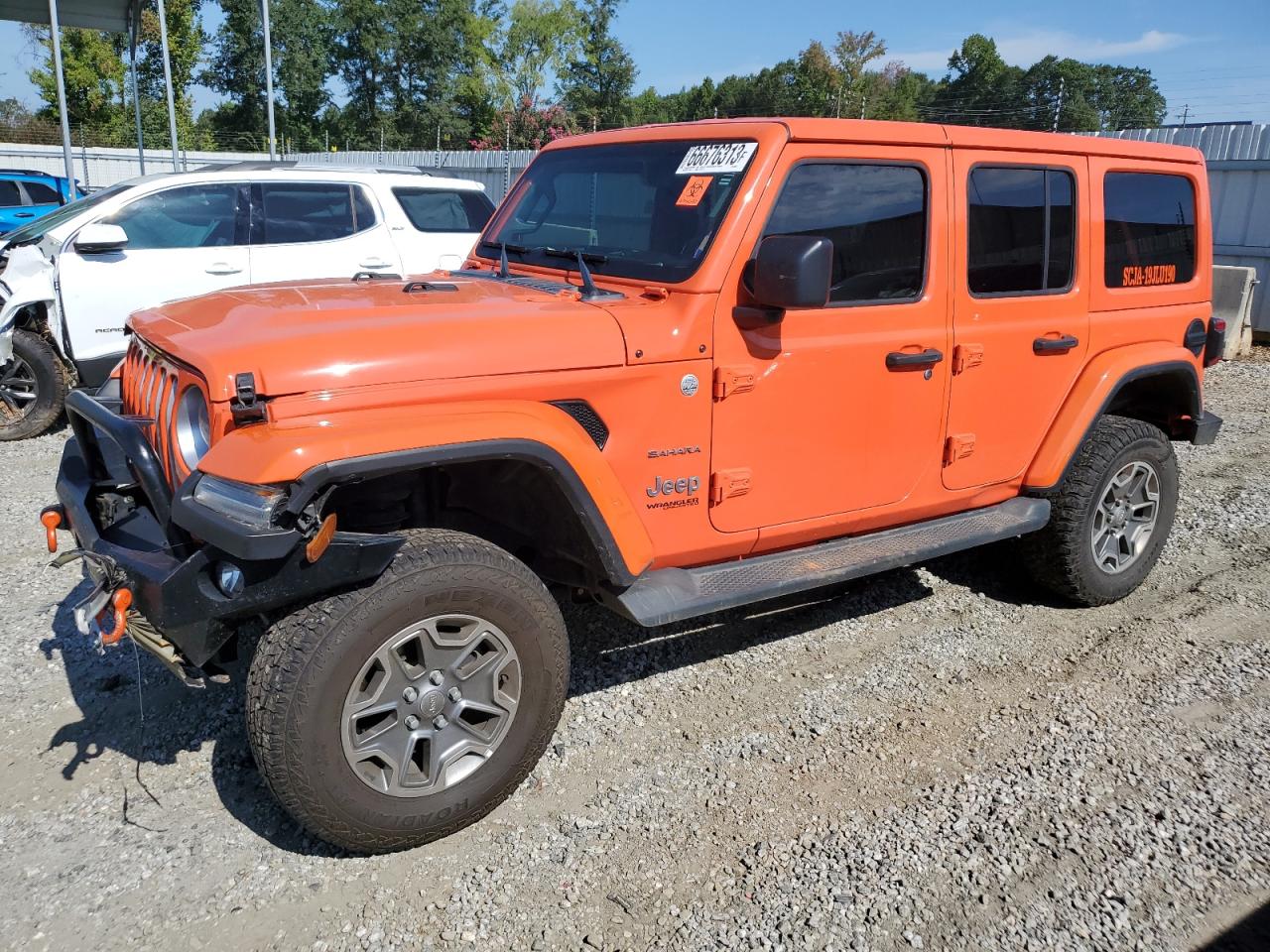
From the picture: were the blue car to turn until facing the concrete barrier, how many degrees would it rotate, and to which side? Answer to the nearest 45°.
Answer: approximately 135° to its left

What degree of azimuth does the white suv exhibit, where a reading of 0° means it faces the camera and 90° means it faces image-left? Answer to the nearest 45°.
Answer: approximately 90°

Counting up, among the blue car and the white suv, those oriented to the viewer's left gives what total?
2

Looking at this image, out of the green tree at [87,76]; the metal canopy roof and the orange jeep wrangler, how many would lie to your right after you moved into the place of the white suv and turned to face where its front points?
2

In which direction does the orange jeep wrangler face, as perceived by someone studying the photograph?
facing the viewer and to the left of the viewer

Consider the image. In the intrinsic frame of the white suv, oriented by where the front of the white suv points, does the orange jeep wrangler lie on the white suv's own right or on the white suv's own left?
on the white suv's own left

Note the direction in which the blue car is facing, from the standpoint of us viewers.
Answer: facing to the left of the viewer

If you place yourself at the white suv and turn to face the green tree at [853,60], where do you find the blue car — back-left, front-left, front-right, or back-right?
front-left

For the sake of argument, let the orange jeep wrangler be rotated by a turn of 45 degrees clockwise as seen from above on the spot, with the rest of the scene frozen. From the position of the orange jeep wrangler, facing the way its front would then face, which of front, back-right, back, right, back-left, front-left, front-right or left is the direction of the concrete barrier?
back-right

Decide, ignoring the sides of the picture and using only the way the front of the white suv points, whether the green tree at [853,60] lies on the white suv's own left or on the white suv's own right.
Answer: on the white suv's own right

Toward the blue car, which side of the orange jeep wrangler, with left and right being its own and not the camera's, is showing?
right

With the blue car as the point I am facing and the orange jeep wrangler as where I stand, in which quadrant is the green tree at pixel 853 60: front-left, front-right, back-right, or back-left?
front-right
